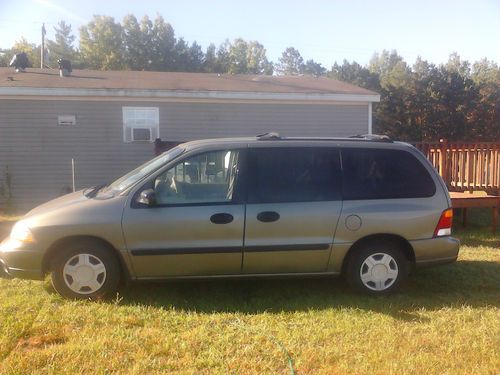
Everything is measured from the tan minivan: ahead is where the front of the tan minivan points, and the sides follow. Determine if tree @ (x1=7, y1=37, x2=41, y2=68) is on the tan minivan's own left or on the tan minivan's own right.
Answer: on the tan minivan's own right

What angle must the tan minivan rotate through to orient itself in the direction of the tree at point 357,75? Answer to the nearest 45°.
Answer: approximately 90° to its right

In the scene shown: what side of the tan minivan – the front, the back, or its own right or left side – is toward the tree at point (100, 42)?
right

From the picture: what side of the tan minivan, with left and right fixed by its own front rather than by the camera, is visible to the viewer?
left

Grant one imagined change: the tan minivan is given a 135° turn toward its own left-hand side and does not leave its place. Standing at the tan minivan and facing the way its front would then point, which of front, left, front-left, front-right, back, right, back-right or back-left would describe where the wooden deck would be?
left

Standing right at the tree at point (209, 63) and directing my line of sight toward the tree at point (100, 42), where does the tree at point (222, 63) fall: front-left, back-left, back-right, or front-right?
back-right

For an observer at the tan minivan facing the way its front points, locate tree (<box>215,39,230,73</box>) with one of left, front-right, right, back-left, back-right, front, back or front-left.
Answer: right

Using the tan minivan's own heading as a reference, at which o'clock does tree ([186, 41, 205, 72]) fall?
The tree is roughly at 3 o'clock from the tan minivan.

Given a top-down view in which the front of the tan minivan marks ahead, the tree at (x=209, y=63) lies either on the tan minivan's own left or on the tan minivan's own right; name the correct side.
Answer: on the tan minivan's own right

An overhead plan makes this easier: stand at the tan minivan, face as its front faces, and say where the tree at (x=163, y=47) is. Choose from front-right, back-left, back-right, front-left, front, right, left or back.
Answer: right
